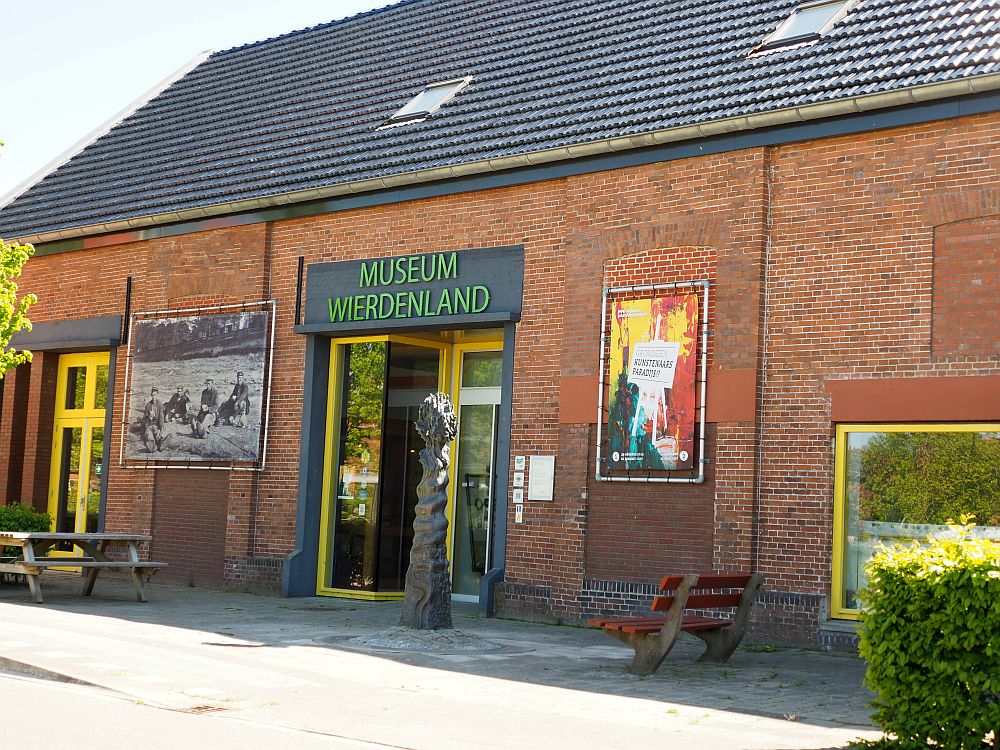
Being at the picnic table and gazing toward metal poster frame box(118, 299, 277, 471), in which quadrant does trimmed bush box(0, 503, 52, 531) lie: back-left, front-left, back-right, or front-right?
front-left

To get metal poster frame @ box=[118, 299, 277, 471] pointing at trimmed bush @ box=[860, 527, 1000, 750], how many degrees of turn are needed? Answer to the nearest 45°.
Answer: approximately 45° to its left

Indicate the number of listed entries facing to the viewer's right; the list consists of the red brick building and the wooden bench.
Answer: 0

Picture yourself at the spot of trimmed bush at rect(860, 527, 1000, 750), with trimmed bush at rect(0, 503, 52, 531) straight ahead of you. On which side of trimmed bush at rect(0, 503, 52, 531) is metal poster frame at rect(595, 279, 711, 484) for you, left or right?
right

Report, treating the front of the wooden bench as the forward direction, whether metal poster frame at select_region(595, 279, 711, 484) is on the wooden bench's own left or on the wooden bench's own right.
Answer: on the wooden bench's own right

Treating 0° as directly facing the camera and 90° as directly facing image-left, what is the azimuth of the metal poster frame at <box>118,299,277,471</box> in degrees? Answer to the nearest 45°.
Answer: approximately 45°

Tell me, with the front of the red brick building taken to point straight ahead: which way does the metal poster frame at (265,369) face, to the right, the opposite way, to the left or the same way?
the same way

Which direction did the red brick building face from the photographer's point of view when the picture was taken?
facing the viewer and to the left of the viewer

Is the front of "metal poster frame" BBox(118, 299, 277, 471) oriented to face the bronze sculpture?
no

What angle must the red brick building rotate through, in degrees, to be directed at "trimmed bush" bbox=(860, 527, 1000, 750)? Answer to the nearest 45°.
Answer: approximately 45° to its left

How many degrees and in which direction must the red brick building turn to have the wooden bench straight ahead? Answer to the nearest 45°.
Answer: approximately 45° to its left

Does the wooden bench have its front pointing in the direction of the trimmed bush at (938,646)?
no
